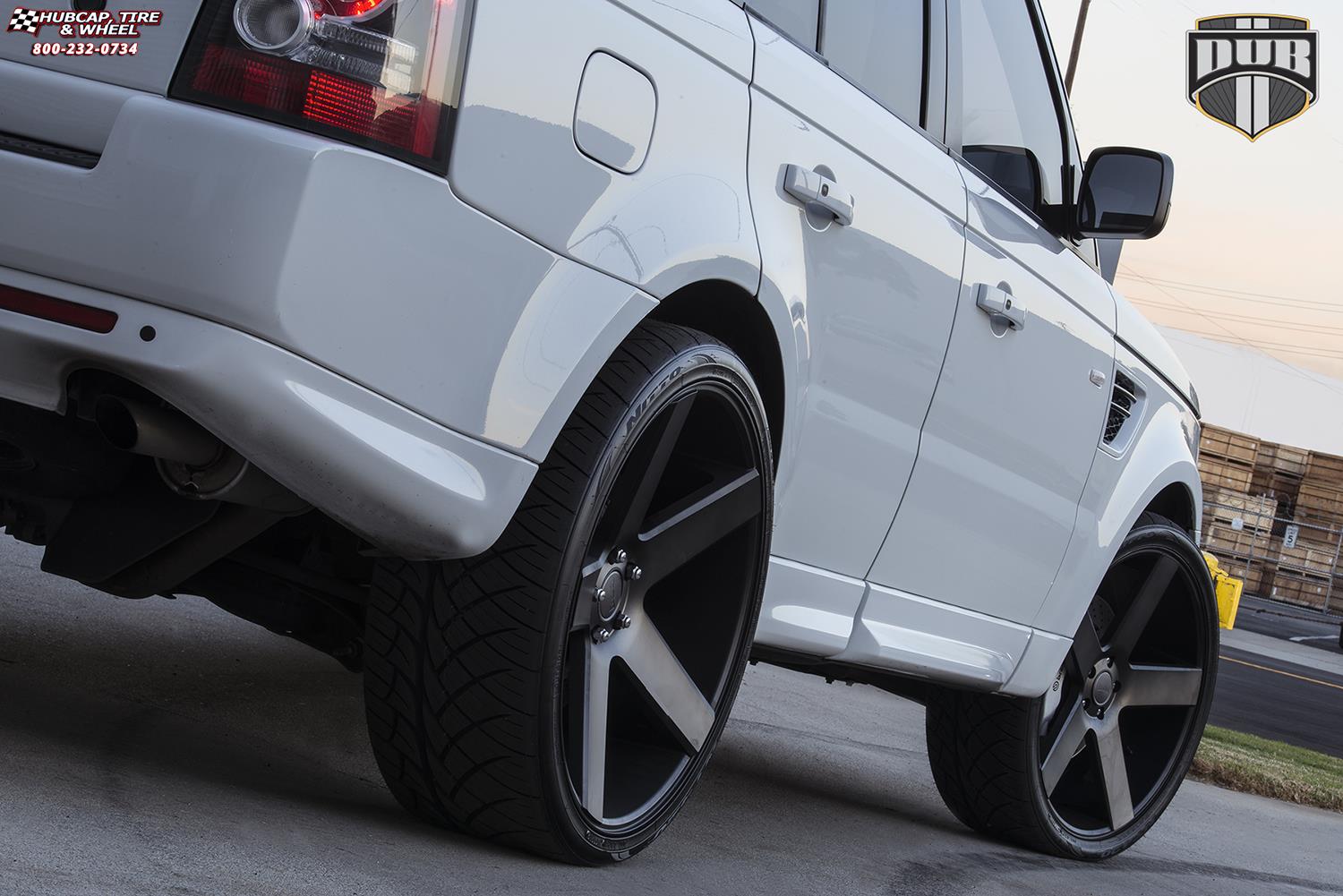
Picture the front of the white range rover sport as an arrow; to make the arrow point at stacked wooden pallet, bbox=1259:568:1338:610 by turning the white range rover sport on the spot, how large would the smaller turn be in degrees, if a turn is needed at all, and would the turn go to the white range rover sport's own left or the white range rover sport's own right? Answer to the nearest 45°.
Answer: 0° — it already faces it

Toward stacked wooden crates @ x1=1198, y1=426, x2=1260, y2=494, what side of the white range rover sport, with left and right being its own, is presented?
front

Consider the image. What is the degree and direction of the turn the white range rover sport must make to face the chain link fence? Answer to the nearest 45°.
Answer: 0° — it already faces it

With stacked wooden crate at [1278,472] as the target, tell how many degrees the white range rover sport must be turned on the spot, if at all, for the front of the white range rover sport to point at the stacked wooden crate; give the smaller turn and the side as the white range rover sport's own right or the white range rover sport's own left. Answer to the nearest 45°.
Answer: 0° — it already faces it

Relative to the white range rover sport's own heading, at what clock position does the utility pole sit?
The utility pole is roughly at 11 o'clock from the white range rover sport.

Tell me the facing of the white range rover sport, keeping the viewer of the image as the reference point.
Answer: facing away from the viewer and to the right of the viewer
